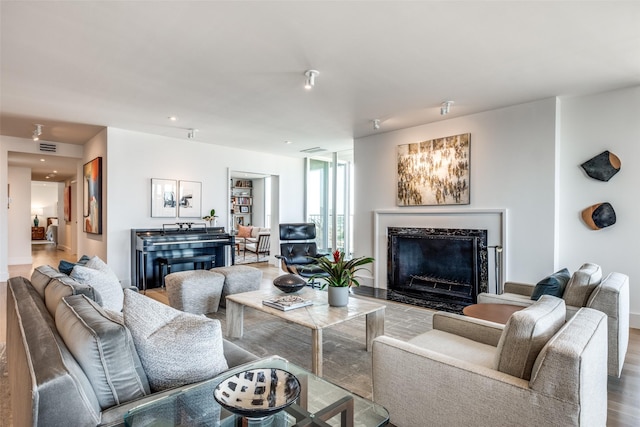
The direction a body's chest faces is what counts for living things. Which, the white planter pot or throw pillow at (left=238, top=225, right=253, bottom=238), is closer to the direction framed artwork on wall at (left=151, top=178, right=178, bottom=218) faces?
the white planter pot

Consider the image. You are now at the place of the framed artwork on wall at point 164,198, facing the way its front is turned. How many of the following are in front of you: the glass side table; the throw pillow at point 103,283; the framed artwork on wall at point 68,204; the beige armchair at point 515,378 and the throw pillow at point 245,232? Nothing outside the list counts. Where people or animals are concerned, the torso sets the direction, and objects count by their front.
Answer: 3

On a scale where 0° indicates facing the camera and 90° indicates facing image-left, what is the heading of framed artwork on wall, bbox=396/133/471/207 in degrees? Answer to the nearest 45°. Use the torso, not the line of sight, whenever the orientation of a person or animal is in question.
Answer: approximately 45°

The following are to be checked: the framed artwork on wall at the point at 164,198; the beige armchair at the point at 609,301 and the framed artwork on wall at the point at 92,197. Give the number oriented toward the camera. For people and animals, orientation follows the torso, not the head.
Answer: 1

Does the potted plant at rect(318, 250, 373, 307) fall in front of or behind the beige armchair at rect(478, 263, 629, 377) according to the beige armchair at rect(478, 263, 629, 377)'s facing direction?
in front

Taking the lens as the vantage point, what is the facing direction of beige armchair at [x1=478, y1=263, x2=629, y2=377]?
facing to the left of the viewer

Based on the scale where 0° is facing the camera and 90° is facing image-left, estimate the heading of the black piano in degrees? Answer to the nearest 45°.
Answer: approximately 315°

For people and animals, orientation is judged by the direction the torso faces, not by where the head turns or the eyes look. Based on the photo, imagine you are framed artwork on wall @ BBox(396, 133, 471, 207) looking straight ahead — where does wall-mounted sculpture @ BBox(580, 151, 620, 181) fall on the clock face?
The wall-mounted sculpture is roughly at 8 o'clock from the framed artwork on wall.

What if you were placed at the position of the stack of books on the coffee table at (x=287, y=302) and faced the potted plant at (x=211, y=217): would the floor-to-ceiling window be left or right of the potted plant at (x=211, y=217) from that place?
right
